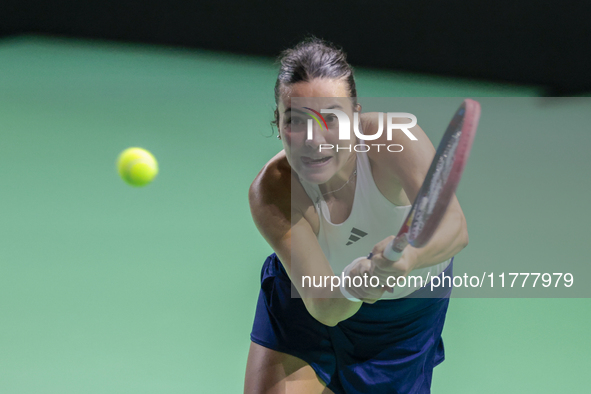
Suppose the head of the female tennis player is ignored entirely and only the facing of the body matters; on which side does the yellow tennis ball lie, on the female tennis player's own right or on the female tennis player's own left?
on the female tennis player's own right

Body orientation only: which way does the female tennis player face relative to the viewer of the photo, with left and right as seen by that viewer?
facing the viewer
